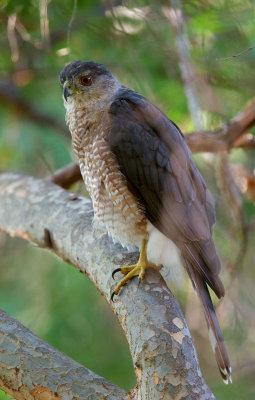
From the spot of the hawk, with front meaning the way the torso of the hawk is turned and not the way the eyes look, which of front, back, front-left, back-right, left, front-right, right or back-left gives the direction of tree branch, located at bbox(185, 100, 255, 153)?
back

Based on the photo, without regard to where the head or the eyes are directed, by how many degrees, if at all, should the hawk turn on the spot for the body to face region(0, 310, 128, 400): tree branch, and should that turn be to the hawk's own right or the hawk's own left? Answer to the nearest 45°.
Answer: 0° — it already faces it

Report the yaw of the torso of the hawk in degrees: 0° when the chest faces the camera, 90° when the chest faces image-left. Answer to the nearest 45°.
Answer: approximately 45°
